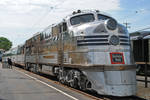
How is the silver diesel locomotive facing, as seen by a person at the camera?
facing the viewer and to the right of the viewer
